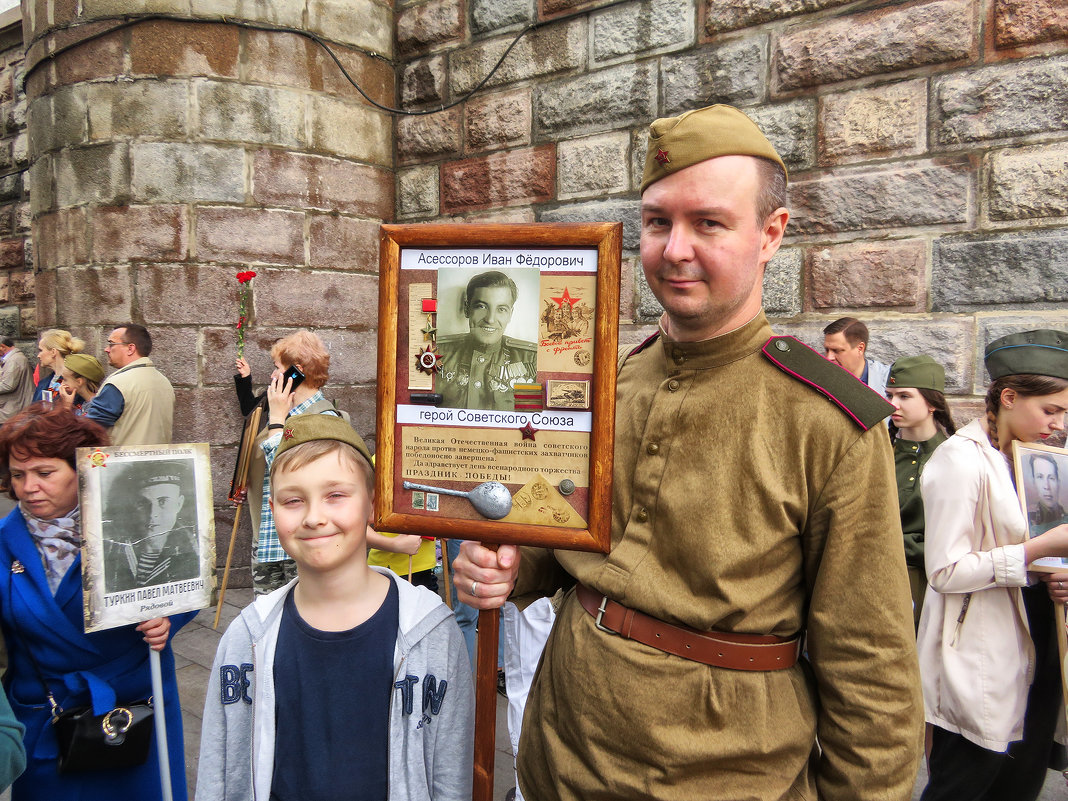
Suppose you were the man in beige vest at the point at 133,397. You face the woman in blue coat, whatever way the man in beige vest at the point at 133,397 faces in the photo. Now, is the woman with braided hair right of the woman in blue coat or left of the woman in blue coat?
left

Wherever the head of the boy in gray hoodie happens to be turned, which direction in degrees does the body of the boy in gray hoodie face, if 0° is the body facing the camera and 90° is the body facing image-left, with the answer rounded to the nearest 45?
approximately 0°

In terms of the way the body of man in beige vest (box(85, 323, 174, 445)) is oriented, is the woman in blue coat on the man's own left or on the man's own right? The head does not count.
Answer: on the man's own left

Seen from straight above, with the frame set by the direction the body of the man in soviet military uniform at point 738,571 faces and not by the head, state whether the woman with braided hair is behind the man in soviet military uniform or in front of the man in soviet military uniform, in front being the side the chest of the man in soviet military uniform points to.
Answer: behind

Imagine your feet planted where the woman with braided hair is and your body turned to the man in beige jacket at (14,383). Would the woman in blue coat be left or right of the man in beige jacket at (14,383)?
left

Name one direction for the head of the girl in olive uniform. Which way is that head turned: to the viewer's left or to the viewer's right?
to the viewer's left

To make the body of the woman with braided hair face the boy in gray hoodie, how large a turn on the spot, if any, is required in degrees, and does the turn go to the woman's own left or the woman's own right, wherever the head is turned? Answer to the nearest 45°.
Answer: approximately 135° to the woman's own right
